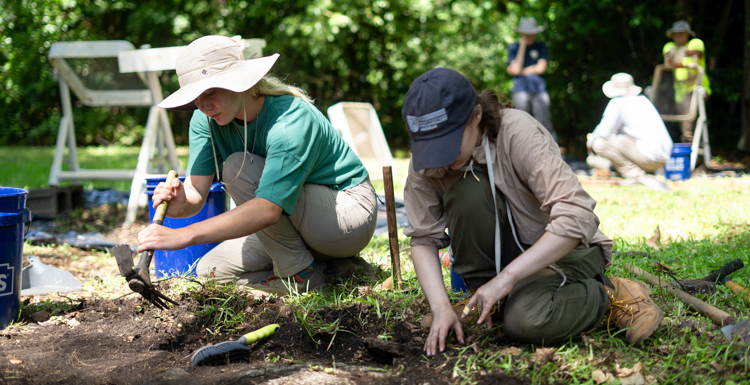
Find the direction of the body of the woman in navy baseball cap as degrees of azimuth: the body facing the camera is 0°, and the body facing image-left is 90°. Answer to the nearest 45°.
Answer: approximately 45°

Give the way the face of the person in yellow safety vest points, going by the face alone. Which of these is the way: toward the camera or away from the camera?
toward the camera

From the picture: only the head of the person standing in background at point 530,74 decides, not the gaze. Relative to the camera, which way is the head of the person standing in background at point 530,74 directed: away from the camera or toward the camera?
toward the camera

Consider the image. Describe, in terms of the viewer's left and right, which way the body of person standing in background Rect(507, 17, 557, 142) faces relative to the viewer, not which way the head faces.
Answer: facing the viewer

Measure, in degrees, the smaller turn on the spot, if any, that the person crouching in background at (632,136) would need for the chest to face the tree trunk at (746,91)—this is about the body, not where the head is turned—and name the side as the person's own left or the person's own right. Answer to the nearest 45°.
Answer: approximately 90° to the person's own right

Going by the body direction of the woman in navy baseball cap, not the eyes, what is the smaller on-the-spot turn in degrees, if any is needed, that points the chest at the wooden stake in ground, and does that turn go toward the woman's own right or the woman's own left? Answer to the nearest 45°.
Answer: approximately 90° to the woman's own right

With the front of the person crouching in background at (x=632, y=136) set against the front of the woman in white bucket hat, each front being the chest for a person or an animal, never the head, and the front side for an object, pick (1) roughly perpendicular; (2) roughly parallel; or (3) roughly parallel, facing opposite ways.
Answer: roughly perpendicular

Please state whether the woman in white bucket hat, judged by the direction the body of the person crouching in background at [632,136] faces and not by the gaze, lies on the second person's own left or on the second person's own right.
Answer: on the second person's own left

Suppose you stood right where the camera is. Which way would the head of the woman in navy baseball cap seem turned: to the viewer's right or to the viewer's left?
to the viewer's left

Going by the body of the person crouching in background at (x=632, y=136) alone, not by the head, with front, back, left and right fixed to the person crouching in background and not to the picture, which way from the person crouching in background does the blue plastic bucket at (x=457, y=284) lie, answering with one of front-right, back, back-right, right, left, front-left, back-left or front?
left

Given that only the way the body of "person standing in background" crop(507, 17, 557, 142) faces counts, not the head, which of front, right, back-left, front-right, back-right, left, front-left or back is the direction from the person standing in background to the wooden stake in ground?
front
